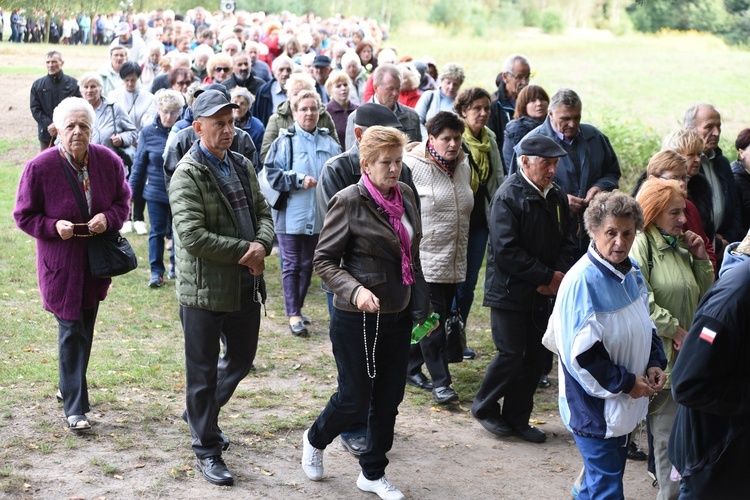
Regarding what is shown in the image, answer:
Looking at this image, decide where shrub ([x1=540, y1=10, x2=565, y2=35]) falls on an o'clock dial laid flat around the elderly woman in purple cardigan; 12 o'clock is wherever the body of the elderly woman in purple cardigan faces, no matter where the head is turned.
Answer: The shrub is roughly at 7 o'clock from the elderly woman in purple cardigan.

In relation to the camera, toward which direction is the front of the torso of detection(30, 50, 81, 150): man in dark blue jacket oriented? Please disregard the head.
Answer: toward the camera

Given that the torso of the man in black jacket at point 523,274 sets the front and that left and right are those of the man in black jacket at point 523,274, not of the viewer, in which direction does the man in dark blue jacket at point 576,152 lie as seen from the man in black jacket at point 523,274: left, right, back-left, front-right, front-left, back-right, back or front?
back-left

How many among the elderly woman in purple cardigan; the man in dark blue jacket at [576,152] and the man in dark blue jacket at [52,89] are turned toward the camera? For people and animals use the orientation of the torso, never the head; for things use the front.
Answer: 3

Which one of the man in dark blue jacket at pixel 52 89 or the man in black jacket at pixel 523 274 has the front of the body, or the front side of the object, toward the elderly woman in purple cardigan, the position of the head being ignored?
the man in dark blue jacket at pixel 52 89

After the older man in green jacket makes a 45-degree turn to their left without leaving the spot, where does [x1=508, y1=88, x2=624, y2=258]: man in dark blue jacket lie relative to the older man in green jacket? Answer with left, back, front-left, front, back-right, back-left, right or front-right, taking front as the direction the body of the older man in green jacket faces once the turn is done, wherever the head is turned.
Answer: front-left

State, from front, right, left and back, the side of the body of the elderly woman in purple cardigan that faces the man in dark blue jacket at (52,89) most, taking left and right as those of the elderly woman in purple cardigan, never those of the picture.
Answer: back

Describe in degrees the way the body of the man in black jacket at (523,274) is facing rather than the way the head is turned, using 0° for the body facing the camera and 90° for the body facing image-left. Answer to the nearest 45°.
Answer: approximately 315°

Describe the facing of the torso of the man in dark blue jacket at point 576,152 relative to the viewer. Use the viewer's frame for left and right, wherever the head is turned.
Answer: facing the viewer

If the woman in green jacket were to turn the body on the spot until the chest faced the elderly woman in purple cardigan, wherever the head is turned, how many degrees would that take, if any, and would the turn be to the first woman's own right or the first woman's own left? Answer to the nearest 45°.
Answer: approximately 135° to the first woman's own right

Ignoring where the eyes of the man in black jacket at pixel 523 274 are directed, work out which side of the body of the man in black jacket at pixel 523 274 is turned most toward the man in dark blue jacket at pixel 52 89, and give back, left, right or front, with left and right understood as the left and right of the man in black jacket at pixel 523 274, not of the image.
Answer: back

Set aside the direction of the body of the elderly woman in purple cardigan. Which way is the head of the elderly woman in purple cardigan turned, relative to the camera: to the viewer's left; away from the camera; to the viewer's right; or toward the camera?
toward the camera

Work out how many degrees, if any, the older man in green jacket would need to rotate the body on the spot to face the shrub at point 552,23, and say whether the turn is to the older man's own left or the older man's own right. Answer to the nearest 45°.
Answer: approximately 135° to the older man's own left

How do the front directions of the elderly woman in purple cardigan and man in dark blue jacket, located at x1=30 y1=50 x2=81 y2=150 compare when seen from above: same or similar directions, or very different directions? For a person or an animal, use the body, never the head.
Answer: same or similar directions

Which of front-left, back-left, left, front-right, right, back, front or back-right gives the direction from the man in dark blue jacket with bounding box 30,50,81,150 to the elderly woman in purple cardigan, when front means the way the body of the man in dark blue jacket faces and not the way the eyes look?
front

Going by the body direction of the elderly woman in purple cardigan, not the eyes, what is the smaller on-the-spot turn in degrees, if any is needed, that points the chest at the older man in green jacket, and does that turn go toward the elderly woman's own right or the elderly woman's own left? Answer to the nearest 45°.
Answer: approximately 45° to the elderly woman's own left

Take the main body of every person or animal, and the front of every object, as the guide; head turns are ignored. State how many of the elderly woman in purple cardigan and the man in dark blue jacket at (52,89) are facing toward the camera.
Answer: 2

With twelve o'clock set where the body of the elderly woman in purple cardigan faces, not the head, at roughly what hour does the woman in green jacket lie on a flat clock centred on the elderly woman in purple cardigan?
The woman in green jacket is roughly at 10 o'clock from the elderly woman in purple cardigan.

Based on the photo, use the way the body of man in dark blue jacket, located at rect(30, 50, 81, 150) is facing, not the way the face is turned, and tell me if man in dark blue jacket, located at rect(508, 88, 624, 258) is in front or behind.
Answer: in front
